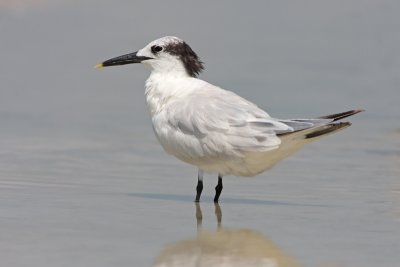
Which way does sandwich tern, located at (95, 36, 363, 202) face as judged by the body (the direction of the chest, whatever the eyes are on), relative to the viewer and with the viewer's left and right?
facing to the left of the viewer
